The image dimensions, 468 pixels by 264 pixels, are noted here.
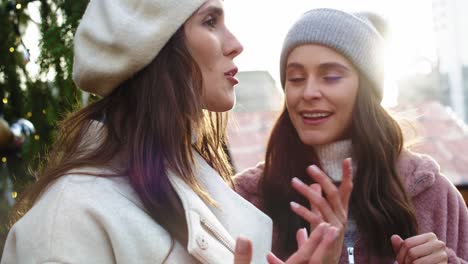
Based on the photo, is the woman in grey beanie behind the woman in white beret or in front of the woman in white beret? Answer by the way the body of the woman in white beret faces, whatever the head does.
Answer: in front

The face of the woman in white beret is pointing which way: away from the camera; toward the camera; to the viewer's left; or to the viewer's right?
to the viewer's right

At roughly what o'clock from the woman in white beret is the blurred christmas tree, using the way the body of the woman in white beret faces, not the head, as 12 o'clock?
The blurred christmas tree is roughly at 8 o'clock from the woman in white beret.

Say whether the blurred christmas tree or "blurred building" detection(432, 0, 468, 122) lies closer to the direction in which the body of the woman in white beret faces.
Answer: the blurred building

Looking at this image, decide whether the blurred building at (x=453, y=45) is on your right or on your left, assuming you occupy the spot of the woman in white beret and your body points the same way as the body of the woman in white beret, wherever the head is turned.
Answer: on your left

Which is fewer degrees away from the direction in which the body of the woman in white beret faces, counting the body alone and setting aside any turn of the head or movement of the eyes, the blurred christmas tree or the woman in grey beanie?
the woman in grey beanie

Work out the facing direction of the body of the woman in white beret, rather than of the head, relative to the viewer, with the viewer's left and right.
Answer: facing to the right of the viewer
